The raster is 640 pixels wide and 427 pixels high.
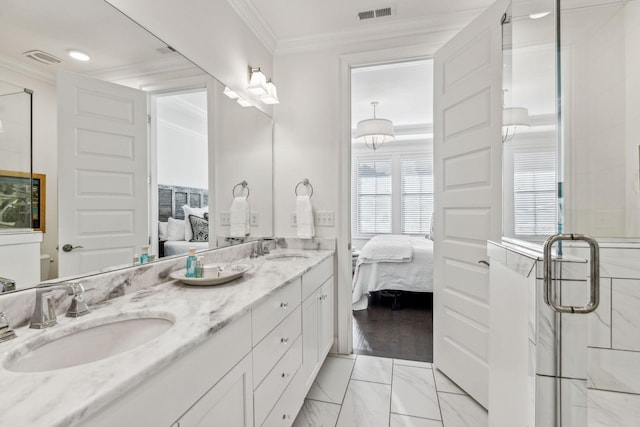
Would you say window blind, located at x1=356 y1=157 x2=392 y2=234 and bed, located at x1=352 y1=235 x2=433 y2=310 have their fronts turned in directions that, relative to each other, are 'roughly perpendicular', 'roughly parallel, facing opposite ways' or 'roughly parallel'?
roughly perpendicular

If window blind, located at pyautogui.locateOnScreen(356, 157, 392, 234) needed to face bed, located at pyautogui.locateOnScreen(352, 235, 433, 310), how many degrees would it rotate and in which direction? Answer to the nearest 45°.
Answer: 0° — it already faces it

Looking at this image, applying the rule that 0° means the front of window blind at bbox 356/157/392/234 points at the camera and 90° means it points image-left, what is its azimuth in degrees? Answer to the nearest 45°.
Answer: approximately 0°

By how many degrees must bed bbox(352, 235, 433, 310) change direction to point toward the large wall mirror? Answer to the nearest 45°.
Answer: approximately 90° to its left

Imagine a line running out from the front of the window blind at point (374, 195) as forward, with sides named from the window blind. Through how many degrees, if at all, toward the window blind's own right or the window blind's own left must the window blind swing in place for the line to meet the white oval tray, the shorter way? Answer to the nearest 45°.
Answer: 0° — it already faces it

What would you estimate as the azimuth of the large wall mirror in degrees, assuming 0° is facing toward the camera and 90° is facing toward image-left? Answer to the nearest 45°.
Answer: approximately 315°

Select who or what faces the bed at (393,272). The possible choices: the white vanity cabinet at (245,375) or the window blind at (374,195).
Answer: the window blind

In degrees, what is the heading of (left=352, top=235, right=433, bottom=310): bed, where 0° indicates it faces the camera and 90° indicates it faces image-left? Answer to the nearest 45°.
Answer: approximately 90°
